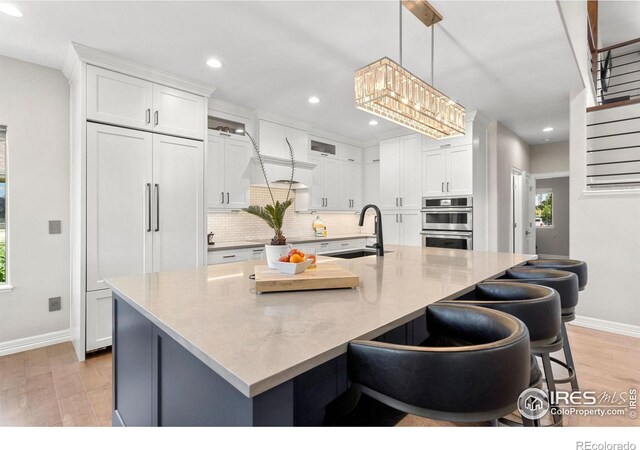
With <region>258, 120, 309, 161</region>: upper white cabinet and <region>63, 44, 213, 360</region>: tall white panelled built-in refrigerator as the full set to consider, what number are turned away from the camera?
0

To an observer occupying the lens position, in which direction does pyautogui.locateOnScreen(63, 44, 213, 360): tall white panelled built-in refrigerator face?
facing the viewer and to the right of the viewer

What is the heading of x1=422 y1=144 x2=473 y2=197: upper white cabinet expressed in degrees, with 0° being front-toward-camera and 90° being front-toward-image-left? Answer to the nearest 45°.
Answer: approximately 45°

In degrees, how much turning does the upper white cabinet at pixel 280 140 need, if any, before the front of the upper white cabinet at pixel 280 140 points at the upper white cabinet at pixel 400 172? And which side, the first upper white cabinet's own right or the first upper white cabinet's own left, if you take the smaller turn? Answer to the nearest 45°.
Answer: approximately 45° to the first upper white cabinet's own left

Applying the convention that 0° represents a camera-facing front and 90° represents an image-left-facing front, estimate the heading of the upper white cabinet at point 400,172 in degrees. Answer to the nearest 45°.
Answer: approximately 45°

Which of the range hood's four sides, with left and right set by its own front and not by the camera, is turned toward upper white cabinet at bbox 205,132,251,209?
right

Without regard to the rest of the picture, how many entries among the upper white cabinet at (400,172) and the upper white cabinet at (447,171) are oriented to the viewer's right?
0

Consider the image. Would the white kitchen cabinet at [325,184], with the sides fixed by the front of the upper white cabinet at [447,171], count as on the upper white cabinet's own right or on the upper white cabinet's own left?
on the upper white cabinet's own right

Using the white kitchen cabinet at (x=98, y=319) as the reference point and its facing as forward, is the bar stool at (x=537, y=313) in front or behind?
in front

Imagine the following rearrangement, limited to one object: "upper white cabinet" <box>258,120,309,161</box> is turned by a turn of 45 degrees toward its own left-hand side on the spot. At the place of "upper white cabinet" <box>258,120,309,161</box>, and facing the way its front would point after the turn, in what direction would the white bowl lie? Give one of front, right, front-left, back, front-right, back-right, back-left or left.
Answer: right

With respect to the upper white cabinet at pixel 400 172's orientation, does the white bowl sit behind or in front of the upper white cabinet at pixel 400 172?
in front
